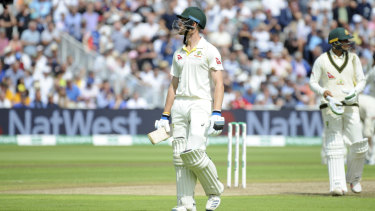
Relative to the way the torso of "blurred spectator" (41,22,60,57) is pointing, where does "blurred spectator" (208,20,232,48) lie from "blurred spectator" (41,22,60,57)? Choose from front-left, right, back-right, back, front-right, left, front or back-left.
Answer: left

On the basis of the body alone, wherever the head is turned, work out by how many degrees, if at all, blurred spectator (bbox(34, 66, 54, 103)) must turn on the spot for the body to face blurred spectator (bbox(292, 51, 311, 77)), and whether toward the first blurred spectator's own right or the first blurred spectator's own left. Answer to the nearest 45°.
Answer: approximately 135° to the first blurred spectator's own left

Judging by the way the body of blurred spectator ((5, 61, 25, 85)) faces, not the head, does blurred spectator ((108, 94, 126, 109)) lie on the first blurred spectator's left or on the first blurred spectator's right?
on the first blurred spectator's left

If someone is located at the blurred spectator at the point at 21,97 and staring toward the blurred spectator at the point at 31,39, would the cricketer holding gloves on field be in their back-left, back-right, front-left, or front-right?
back-right

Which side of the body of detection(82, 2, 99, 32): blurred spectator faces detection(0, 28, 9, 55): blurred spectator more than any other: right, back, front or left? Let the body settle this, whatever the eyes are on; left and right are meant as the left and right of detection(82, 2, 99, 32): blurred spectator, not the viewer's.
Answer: right

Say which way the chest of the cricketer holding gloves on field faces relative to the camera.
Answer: toward the camera

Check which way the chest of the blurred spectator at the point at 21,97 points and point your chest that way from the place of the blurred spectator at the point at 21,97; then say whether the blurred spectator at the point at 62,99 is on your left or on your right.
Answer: on your left

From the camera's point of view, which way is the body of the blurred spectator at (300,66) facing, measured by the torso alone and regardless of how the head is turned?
toward the camera

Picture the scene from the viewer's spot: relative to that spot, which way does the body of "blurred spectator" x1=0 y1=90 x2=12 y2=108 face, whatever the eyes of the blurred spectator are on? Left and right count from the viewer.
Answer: facing the viewer

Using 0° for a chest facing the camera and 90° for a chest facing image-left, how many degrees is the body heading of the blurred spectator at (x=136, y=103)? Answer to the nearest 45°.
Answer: approximately 0°

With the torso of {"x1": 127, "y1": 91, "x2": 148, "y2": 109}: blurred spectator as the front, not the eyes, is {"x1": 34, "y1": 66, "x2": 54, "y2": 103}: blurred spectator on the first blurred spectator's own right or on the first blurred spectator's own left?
on the first blurred spectator's own right
